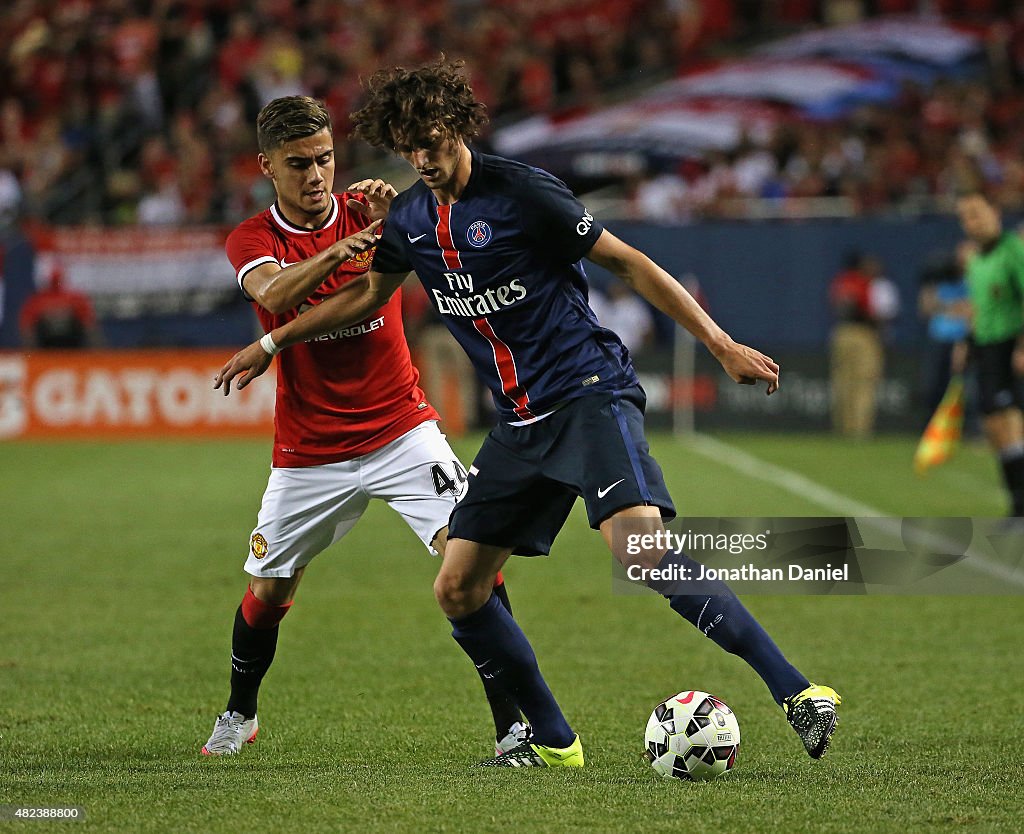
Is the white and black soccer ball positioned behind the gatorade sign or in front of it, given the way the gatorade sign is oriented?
in front

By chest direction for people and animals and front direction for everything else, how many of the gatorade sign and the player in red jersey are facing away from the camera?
0

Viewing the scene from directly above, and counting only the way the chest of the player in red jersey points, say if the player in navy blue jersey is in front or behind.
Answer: in front

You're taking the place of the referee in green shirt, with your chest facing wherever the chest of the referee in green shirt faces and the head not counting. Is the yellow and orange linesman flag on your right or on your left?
on your right

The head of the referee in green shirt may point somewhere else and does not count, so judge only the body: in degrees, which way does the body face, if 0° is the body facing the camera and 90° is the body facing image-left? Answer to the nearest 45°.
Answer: approximately 45°

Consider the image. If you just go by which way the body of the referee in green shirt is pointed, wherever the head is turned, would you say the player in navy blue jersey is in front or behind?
in front

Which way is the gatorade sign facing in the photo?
toward the camera

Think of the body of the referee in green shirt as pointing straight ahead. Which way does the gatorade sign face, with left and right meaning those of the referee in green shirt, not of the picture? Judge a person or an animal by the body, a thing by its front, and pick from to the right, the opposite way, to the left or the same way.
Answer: to the left

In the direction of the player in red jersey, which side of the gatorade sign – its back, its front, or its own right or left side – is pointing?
front

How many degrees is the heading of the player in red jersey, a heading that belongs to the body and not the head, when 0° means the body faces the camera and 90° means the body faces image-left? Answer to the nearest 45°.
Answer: approximately 315°

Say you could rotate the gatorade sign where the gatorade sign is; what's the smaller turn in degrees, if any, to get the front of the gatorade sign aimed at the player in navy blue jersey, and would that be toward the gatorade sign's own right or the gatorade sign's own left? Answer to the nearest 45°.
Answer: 0° — it already faces them

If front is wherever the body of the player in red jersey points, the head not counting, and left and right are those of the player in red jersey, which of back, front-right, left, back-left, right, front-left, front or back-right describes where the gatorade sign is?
back-left
